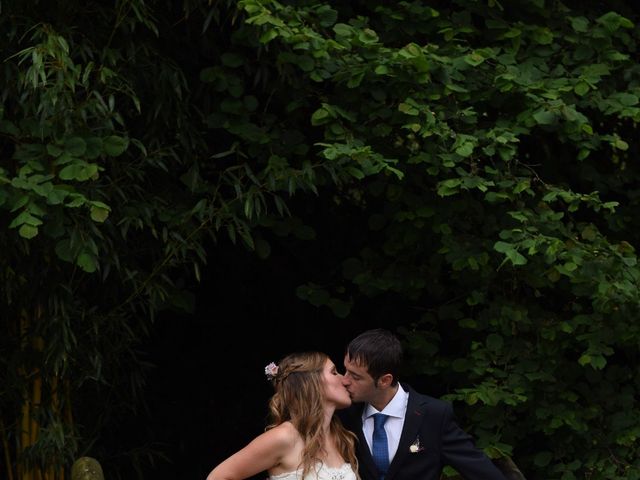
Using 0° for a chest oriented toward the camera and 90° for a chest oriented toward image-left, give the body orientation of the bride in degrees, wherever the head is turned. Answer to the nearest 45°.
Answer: approximately 315°

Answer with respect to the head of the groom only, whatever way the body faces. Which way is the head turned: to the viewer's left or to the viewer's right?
to the viewer's left

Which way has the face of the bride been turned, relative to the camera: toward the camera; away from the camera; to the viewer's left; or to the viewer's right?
to the viewer's right
